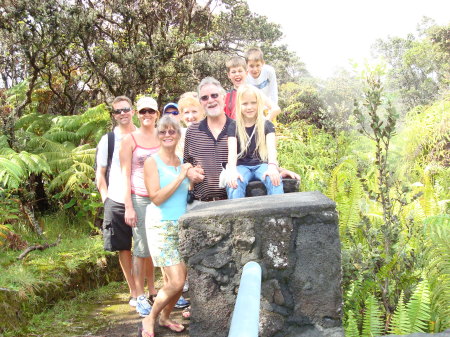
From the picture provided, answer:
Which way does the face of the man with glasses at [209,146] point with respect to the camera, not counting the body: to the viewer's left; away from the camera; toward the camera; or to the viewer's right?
toward the camera

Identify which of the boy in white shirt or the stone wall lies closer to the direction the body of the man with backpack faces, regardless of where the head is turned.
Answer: the stone wall

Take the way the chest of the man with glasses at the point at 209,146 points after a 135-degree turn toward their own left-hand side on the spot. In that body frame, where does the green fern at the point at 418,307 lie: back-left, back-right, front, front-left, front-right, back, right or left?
right

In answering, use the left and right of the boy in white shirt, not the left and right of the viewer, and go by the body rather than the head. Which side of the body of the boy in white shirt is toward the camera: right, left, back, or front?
front

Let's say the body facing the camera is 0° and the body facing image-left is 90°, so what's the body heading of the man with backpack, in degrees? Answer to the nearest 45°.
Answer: approximately 315°

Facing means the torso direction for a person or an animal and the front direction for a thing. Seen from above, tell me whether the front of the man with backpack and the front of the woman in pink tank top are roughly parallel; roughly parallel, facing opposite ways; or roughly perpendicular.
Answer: roughly parallel

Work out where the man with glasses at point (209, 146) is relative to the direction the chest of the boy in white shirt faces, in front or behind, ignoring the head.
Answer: in front

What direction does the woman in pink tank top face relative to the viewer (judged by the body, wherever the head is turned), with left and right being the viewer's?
facing the viewer and to the right of the viewer

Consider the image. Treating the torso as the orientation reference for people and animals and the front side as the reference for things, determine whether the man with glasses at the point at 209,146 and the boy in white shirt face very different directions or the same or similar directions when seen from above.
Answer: same or similar directions

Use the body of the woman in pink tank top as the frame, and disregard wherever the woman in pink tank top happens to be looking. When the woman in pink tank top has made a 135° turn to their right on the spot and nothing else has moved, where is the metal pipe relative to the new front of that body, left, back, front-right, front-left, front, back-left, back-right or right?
left

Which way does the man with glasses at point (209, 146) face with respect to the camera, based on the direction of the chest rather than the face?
toward the camera

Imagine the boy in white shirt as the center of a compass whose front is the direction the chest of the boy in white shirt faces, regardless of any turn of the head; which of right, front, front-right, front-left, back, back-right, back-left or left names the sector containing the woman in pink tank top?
front-right

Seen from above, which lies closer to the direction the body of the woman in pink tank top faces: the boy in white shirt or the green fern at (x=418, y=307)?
the green fern

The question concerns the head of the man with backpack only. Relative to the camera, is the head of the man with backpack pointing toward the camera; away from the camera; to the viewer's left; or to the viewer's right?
toward the camera

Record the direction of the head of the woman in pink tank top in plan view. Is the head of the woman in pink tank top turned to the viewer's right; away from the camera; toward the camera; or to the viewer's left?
toward the camera
